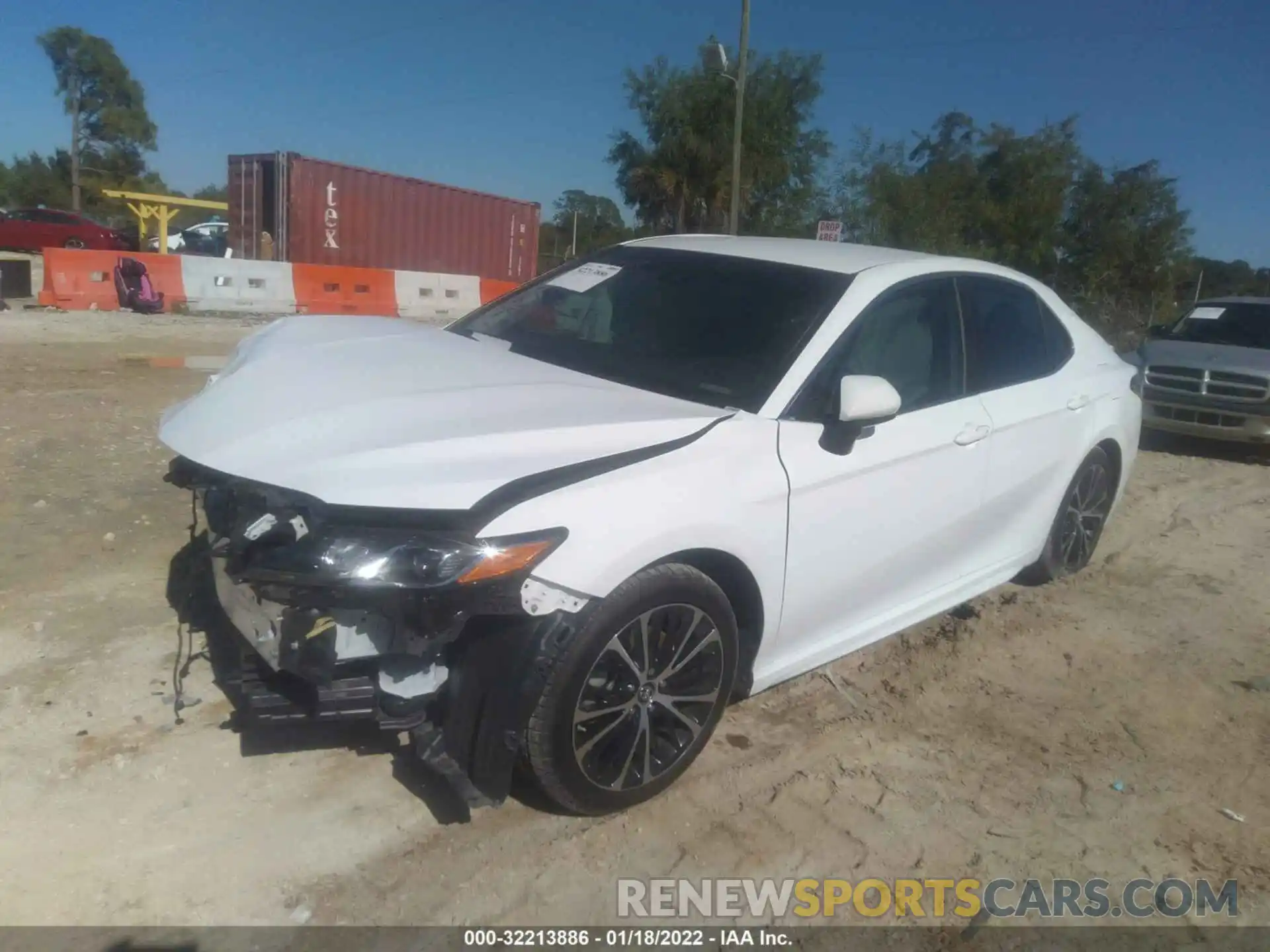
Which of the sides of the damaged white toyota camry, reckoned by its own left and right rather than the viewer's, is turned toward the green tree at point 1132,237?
back

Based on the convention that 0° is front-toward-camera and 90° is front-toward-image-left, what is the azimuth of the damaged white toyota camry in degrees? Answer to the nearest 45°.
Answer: approximately 45°

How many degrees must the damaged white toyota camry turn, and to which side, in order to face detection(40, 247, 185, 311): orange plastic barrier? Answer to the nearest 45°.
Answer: approximately 90° to its right

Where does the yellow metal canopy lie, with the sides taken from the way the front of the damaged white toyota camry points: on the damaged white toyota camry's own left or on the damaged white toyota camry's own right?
on the damaged white toyota camry's own right

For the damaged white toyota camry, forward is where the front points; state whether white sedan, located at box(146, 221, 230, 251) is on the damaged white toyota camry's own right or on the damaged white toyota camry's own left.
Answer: on the damaged white toyota camry's own right

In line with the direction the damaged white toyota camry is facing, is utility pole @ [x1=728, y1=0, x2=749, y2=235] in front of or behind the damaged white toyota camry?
behind

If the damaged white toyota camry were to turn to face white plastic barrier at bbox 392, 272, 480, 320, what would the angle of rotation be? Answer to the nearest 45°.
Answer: approximately 135° to its right

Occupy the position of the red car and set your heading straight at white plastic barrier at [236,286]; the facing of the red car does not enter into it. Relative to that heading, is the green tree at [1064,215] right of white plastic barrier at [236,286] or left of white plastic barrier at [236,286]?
left

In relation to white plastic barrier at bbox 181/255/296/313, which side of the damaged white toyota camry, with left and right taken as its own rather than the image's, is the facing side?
right
